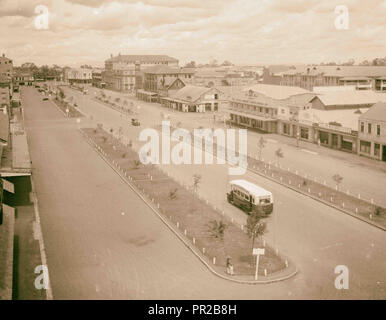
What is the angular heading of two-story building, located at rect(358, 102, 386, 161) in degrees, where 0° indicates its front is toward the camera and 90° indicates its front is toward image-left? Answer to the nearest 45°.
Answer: approximately 45°

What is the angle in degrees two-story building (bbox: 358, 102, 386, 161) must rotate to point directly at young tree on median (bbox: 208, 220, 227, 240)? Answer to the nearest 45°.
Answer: approximately 45° to its left

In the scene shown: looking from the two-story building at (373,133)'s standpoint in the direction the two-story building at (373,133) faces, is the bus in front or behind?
in front

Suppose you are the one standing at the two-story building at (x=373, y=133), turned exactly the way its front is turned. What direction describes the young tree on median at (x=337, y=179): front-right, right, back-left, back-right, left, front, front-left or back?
front-left
